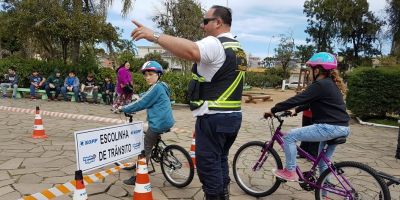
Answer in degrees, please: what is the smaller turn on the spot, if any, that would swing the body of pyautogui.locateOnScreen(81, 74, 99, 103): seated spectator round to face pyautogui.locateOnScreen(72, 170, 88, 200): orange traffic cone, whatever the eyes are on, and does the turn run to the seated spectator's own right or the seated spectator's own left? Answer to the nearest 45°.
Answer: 0° — they already face it

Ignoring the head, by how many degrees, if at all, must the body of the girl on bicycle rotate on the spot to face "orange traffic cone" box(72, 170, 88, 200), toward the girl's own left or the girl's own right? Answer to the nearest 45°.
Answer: approximately 45° to the girl's own left

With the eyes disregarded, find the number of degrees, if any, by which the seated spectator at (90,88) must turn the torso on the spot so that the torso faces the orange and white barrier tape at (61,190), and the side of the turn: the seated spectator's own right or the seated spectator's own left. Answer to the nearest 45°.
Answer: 0° — they already face it

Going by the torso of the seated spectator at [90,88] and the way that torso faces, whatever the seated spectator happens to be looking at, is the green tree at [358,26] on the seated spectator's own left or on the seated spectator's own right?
on the seated spectator's own left

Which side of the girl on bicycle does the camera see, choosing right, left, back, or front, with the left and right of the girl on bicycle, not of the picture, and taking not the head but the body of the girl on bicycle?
left

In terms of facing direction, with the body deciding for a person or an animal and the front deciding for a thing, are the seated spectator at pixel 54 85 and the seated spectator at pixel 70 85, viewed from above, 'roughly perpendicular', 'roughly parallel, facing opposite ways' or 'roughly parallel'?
roughly parallel

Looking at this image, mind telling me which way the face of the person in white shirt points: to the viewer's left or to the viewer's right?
to the viewer's left

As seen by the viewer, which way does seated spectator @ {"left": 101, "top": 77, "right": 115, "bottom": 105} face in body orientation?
toward the camera

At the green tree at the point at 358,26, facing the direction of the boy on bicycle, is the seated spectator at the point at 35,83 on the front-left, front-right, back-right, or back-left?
front-right

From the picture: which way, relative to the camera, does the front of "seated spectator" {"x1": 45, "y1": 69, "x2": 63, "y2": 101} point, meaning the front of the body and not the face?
toward the camera

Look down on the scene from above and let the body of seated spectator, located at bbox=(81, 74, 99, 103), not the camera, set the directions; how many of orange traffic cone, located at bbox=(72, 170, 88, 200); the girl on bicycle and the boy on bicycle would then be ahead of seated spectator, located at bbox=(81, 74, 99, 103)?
3

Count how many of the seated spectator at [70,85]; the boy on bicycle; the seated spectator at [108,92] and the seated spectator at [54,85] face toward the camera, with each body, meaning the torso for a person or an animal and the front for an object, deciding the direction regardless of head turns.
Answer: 3

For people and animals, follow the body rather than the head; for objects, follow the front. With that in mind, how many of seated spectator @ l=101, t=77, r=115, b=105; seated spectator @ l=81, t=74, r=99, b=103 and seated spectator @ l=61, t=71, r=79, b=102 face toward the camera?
3
